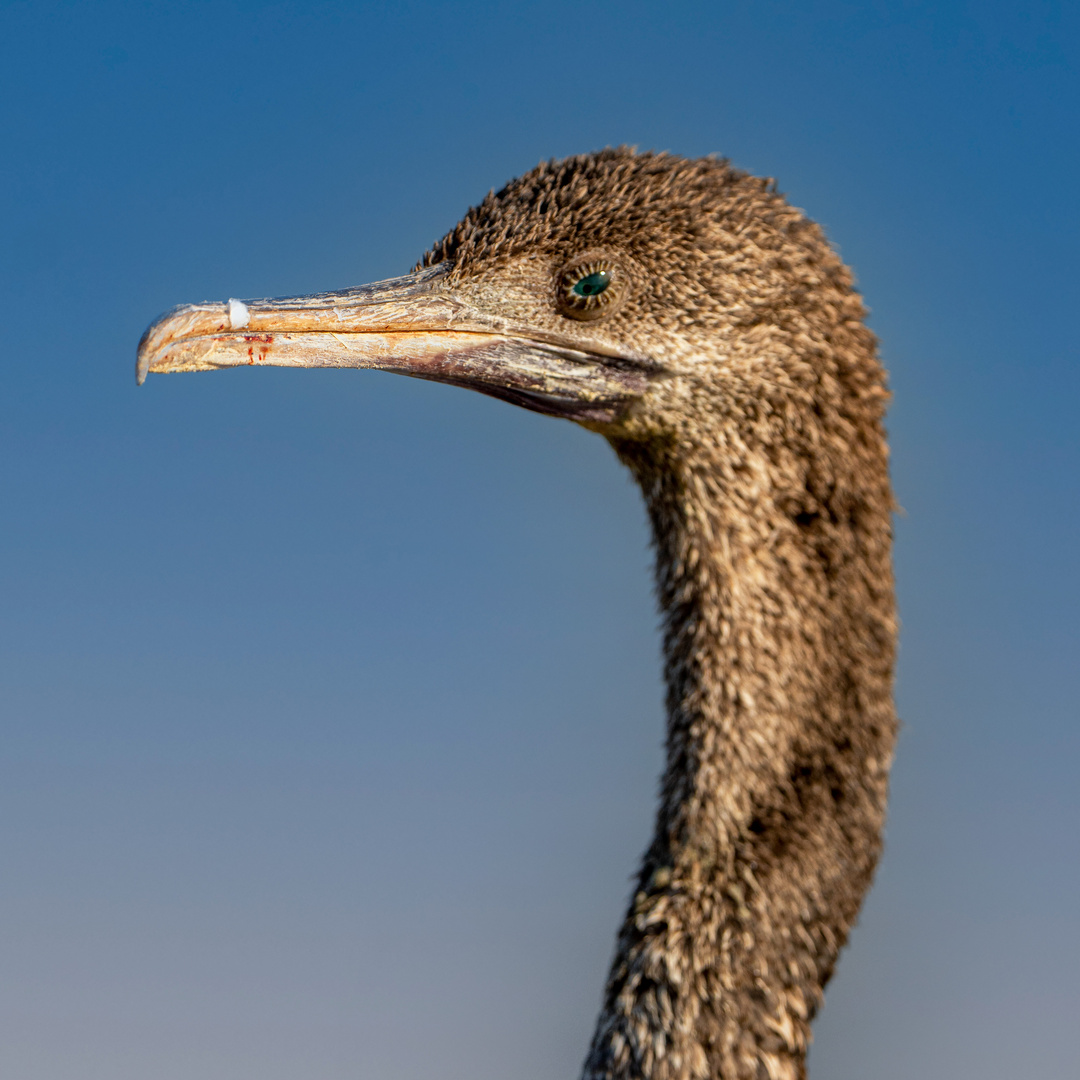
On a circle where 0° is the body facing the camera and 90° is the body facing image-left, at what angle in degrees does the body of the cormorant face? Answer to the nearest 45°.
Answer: approximately 90°
